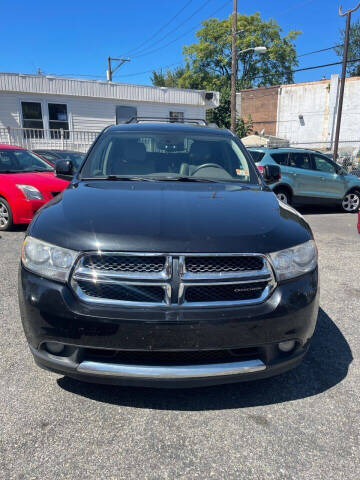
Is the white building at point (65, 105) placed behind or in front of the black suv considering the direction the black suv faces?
behind

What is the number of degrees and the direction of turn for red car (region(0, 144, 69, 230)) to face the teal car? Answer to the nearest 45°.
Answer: approximately 45° to its left

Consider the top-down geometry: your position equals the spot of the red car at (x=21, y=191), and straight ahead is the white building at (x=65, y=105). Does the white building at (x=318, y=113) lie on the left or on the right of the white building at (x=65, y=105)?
right

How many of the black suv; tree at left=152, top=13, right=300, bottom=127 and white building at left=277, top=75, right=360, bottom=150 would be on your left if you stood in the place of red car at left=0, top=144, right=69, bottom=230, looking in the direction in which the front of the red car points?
2

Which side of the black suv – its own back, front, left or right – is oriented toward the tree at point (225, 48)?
back

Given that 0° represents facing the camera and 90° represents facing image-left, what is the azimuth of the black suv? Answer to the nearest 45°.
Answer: approximately 0°

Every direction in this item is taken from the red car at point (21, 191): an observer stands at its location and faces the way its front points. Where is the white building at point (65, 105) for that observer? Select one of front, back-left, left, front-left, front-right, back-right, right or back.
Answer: back-left

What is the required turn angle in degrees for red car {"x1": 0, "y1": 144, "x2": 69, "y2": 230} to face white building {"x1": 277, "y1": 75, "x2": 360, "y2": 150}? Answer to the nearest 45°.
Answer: approximately 90° to its left

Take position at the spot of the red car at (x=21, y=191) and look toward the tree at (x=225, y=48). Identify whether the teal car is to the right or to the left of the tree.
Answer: right
